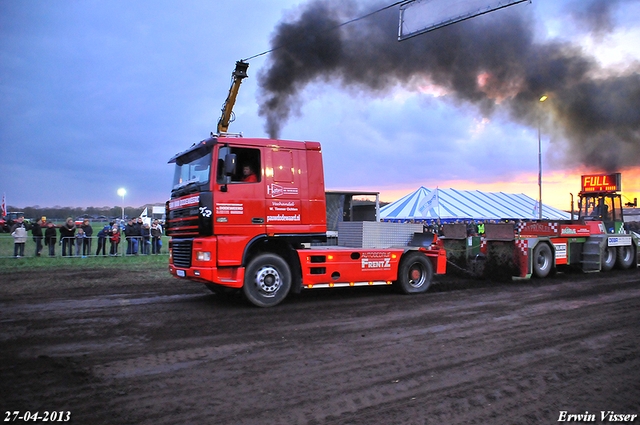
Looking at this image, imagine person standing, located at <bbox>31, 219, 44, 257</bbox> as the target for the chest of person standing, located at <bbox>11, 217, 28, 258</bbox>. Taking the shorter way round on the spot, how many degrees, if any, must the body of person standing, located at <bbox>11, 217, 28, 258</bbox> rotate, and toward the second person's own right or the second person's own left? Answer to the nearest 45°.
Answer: approximately 135° to the second person's own left

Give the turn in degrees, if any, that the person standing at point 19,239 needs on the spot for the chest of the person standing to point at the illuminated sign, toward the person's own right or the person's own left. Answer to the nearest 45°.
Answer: approximately 45° to the person's own left

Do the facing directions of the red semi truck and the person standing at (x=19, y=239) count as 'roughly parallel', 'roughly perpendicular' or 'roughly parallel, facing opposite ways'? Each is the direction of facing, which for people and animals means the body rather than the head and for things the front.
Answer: roughly perpendicular

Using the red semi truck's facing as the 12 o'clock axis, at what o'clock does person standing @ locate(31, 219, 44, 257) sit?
The person standing is roughly at 3 o'clock from the red semi truck.

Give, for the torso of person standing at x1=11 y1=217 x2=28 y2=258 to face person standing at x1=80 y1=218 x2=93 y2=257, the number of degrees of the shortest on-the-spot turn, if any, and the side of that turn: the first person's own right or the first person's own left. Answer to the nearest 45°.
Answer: approximately 90° to the first person's own left

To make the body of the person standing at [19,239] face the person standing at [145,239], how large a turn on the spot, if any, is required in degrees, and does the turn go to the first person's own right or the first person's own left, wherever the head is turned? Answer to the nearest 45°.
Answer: approximately 90° to the first person's own left

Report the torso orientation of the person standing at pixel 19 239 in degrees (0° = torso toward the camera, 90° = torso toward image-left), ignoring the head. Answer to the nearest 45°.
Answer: approximately 0°

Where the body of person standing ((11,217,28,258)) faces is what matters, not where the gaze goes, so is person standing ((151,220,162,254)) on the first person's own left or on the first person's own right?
on the first person's own left
